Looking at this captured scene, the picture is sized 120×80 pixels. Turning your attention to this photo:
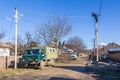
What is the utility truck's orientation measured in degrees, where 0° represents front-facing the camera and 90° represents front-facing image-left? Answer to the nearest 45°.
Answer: approximately 45°
